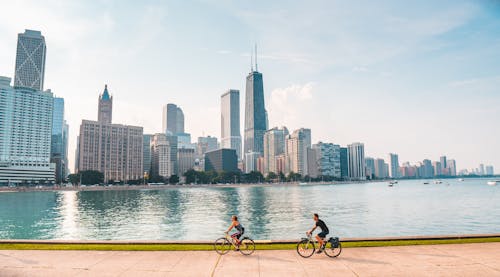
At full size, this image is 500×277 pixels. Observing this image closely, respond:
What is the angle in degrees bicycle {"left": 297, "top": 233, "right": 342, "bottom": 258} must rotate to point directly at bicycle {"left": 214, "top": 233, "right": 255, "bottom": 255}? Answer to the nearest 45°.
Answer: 0° — it already faces it

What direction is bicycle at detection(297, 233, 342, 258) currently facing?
to the viewer's left

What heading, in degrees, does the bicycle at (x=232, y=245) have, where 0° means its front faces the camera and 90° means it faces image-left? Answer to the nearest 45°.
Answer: approximately 90°

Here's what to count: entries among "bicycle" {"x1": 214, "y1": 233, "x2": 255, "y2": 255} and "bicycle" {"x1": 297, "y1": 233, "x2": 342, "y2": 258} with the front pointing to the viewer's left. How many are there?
2

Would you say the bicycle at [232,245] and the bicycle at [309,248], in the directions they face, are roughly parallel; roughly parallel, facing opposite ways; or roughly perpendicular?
roughly parallel
